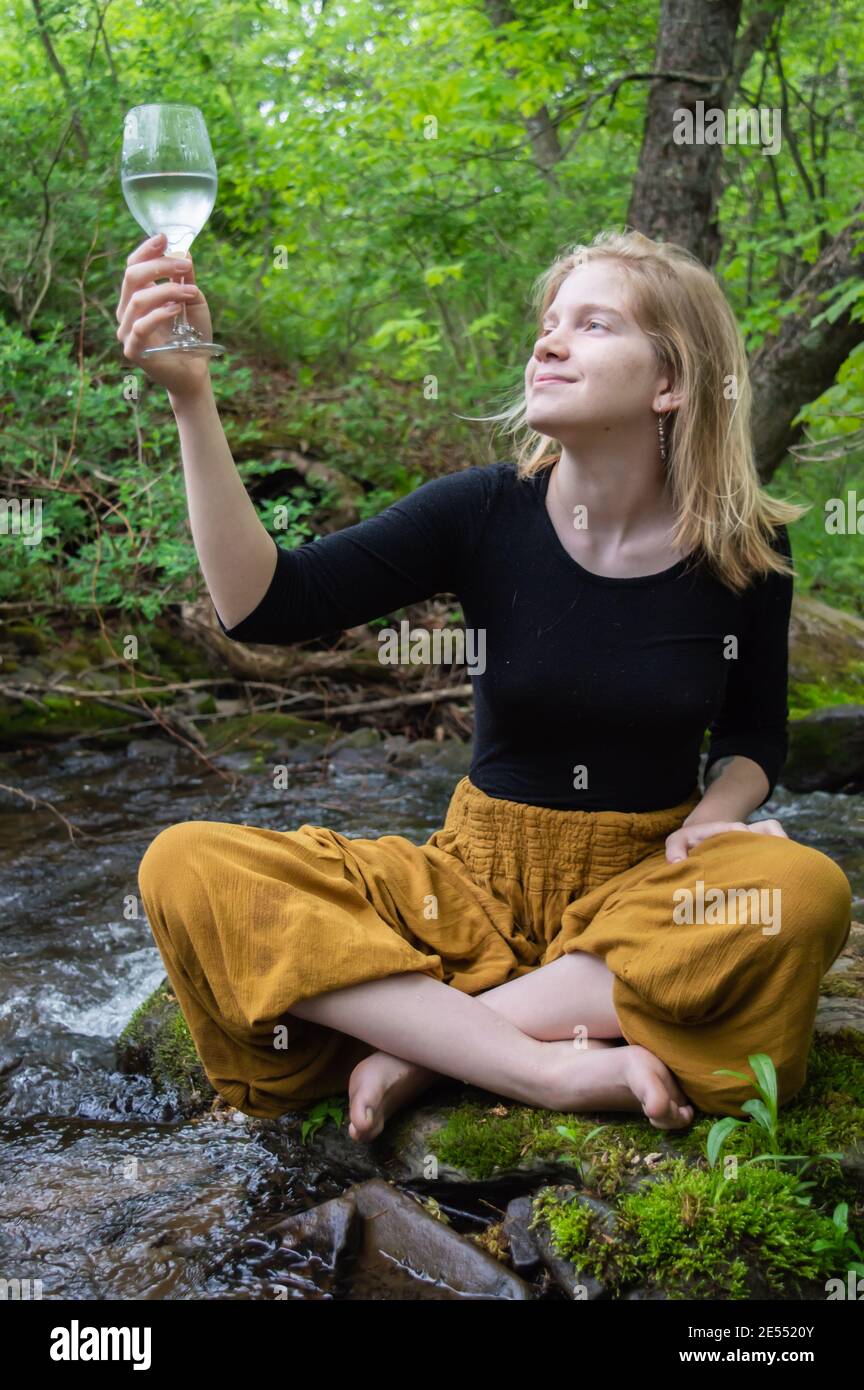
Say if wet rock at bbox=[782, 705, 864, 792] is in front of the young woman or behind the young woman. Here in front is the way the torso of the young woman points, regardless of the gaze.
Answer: behind

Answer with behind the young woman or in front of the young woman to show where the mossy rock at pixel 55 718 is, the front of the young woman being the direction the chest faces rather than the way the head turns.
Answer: behind

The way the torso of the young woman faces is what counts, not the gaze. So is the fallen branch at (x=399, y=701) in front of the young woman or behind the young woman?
behind

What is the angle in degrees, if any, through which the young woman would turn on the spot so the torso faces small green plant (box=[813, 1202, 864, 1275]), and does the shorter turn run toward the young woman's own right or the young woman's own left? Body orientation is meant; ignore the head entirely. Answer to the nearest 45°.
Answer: approximately 45° to the young woman's own left

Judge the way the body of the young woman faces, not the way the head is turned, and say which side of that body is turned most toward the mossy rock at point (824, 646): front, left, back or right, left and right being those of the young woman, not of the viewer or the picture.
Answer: back

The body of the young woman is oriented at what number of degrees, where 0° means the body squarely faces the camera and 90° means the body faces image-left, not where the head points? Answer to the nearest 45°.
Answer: approximately 0°
